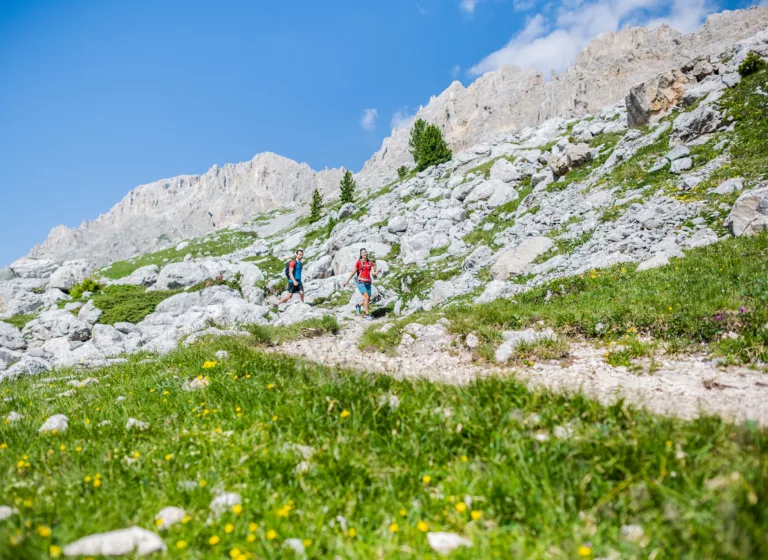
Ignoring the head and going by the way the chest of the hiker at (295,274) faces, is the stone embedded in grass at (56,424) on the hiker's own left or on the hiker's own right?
on the hiker's own right

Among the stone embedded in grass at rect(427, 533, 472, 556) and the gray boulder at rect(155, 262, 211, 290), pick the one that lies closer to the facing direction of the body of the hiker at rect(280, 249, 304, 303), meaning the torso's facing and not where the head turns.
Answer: the stone embedded in grass

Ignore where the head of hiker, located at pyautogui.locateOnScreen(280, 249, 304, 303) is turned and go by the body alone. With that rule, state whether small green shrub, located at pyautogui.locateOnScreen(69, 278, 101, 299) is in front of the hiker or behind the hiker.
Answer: behind

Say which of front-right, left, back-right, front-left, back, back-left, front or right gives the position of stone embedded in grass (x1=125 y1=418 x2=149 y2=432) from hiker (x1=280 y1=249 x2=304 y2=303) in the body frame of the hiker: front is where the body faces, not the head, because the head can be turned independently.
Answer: front-right

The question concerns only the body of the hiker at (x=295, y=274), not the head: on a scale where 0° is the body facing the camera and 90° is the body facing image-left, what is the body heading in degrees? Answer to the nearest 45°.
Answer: approximately 315°
